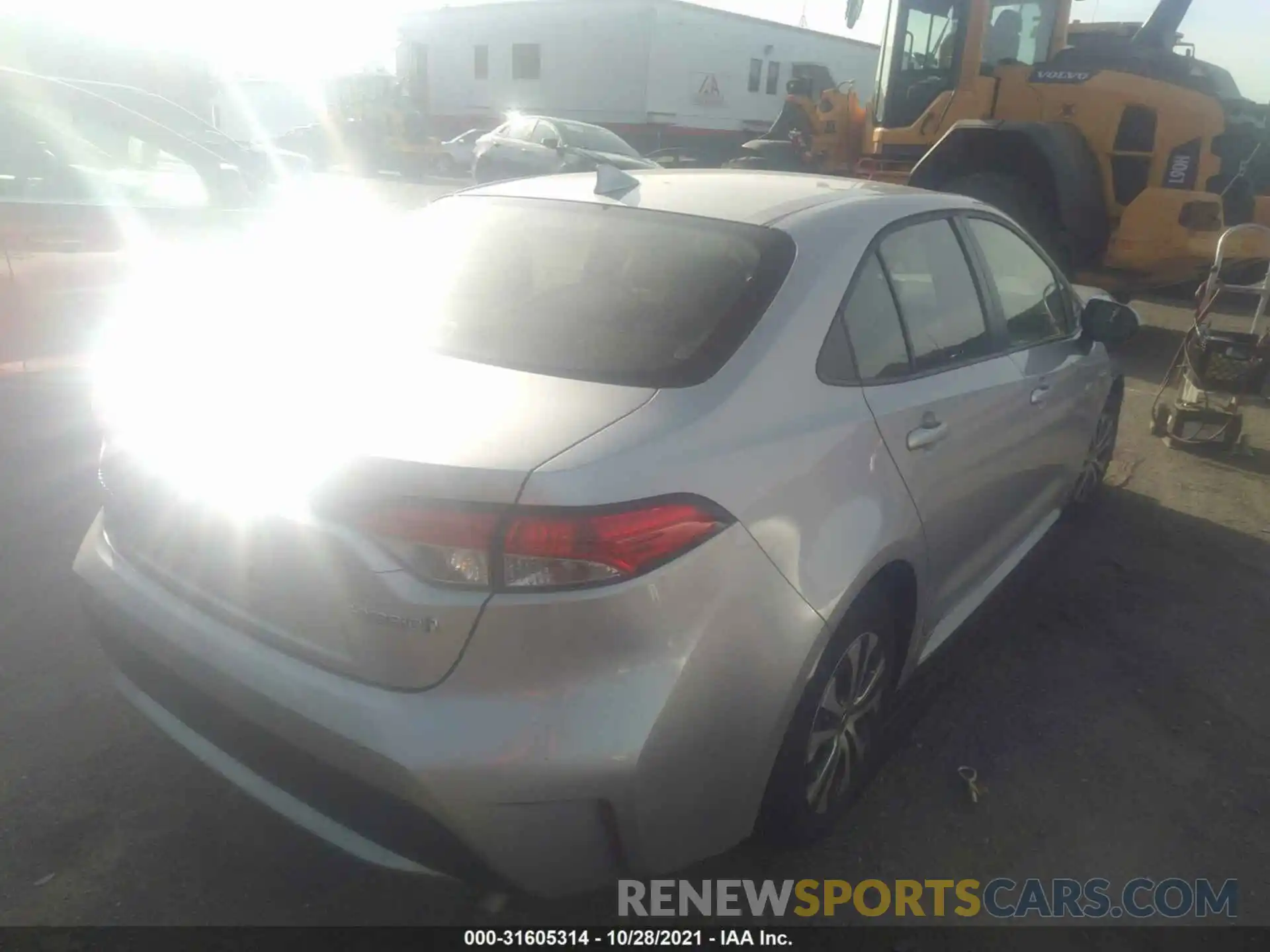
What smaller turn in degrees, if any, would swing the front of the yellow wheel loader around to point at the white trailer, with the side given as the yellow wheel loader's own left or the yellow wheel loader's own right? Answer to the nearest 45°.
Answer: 0° — it already faces it

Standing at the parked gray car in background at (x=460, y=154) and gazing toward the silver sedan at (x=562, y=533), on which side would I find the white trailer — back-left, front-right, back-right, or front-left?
back-left

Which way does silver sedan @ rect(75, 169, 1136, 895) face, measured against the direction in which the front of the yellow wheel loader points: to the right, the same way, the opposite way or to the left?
to the right

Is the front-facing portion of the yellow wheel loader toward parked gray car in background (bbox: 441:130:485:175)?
yes

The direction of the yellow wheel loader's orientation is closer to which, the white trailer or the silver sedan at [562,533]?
the white trailer

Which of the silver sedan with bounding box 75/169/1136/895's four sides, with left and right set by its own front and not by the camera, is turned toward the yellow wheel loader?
front

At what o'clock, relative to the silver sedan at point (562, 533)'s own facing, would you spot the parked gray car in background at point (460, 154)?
The parked gray car in background is roughly at 10 o'clock from the silver sedan.

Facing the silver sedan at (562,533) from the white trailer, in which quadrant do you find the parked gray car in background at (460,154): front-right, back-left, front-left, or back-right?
front-right

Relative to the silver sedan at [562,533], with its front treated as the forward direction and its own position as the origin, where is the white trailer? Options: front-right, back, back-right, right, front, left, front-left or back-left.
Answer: front-left

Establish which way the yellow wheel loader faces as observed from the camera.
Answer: facing away from the viewer and to the left of the viewer

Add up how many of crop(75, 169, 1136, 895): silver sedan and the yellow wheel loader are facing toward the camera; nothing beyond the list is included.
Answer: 0

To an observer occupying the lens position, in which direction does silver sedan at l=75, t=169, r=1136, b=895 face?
facing away from the viewer and to the right of the viewer

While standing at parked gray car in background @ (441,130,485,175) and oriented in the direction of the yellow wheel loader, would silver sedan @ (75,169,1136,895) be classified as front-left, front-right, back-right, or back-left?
front-right

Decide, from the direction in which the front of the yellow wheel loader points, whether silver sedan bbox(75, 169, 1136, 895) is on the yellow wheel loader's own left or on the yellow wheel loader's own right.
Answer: on the yellow wheel loader's own left

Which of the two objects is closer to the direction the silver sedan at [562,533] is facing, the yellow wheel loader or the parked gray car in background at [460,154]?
the yellow wheel loader

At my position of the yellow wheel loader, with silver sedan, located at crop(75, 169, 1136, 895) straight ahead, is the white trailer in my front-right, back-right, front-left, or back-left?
back-right
